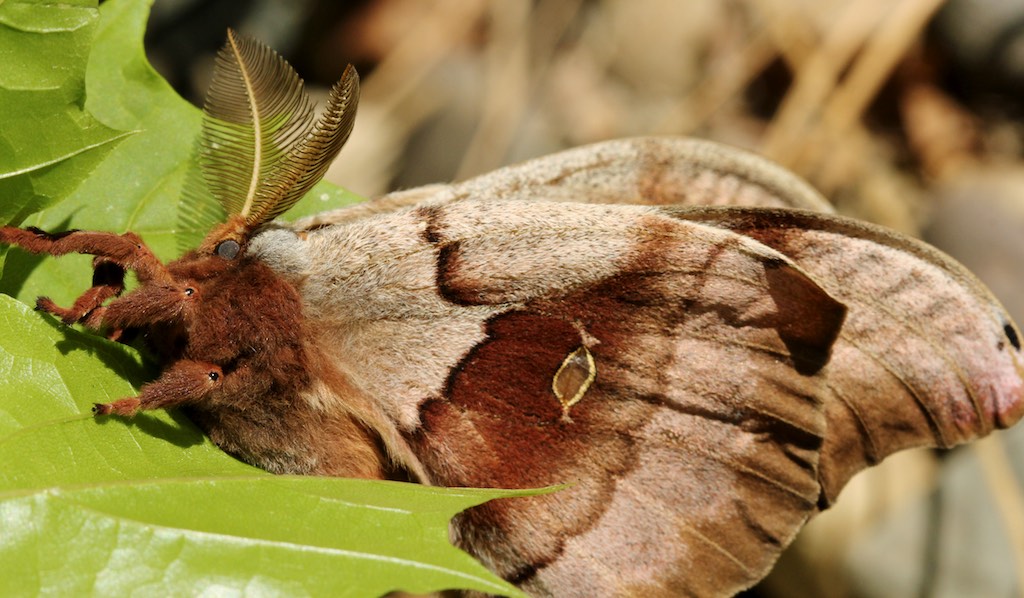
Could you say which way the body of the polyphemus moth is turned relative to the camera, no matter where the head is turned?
to the viewer's left

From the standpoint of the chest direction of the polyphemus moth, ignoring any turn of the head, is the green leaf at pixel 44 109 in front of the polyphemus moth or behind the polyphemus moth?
in front
